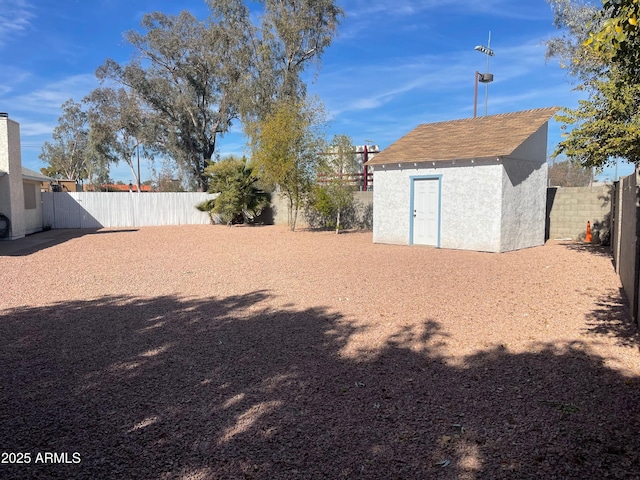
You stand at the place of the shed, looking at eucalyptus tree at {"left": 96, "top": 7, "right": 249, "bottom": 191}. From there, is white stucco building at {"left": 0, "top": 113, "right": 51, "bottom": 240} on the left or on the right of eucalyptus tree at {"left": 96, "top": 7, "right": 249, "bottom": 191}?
left

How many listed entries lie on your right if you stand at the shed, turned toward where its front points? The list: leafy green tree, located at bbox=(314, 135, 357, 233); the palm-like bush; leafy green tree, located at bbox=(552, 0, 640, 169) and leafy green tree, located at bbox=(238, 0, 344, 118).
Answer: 3

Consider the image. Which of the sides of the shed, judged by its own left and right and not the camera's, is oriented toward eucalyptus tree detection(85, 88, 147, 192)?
right

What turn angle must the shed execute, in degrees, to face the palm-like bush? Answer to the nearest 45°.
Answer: approximately 90° to its right

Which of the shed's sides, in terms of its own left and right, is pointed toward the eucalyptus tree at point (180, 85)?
right

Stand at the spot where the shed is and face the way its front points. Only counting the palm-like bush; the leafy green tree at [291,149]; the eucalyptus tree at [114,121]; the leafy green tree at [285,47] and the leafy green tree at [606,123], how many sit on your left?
1

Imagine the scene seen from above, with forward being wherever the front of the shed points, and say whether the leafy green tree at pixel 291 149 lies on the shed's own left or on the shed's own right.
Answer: on the shed's own right

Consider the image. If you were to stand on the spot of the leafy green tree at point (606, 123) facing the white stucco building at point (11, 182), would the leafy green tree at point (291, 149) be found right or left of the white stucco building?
right

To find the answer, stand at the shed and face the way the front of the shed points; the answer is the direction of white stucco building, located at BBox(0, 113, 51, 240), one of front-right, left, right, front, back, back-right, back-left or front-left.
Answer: front-right

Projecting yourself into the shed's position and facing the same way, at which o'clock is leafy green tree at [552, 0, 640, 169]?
The leafy green tree is roughly at 9 o'clock from the shed.

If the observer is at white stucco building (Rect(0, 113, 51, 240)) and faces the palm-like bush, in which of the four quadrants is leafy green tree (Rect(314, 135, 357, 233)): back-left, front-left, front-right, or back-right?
front-right

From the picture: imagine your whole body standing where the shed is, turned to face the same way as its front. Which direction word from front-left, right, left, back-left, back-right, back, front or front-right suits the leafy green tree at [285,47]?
right

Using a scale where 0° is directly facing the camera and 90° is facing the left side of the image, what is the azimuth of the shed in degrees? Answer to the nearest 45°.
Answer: approximately 45°
